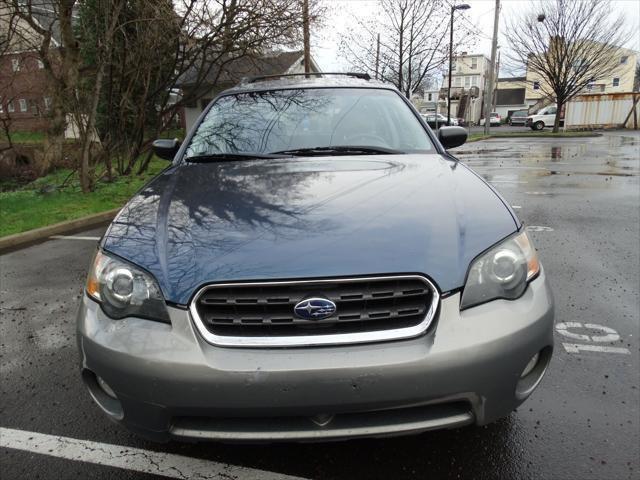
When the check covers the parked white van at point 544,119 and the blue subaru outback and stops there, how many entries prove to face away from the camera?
0

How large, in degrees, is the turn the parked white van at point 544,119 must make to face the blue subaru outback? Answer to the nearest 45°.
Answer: approximately 45° to its left

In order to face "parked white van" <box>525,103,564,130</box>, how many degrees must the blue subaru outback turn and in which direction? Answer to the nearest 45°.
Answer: approximately 135° to its left

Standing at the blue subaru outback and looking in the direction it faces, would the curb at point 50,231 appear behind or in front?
behind

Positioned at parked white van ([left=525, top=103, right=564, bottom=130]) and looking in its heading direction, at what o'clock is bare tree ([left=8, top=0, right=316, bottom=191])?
The bare tree is roughly at 11 o'clock from the parked white van.

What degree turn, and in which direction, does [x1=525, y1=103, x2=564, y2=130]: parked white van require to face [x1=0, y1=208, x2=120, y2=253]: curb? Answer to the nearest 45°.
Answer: approximately 45° to its left

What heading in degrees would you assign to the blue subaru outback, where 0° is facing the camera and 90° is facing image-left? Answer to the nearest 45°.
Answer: approximately 0°

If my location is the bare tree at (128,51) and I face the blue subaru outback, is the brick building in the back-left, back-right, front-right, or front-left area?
back-right

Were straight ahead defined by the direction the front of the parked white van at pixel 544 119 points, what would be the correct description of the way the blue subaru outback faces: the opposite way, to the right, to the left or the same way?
to the left

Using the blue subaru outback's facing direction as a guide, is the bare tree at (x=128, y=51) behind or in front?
behind
